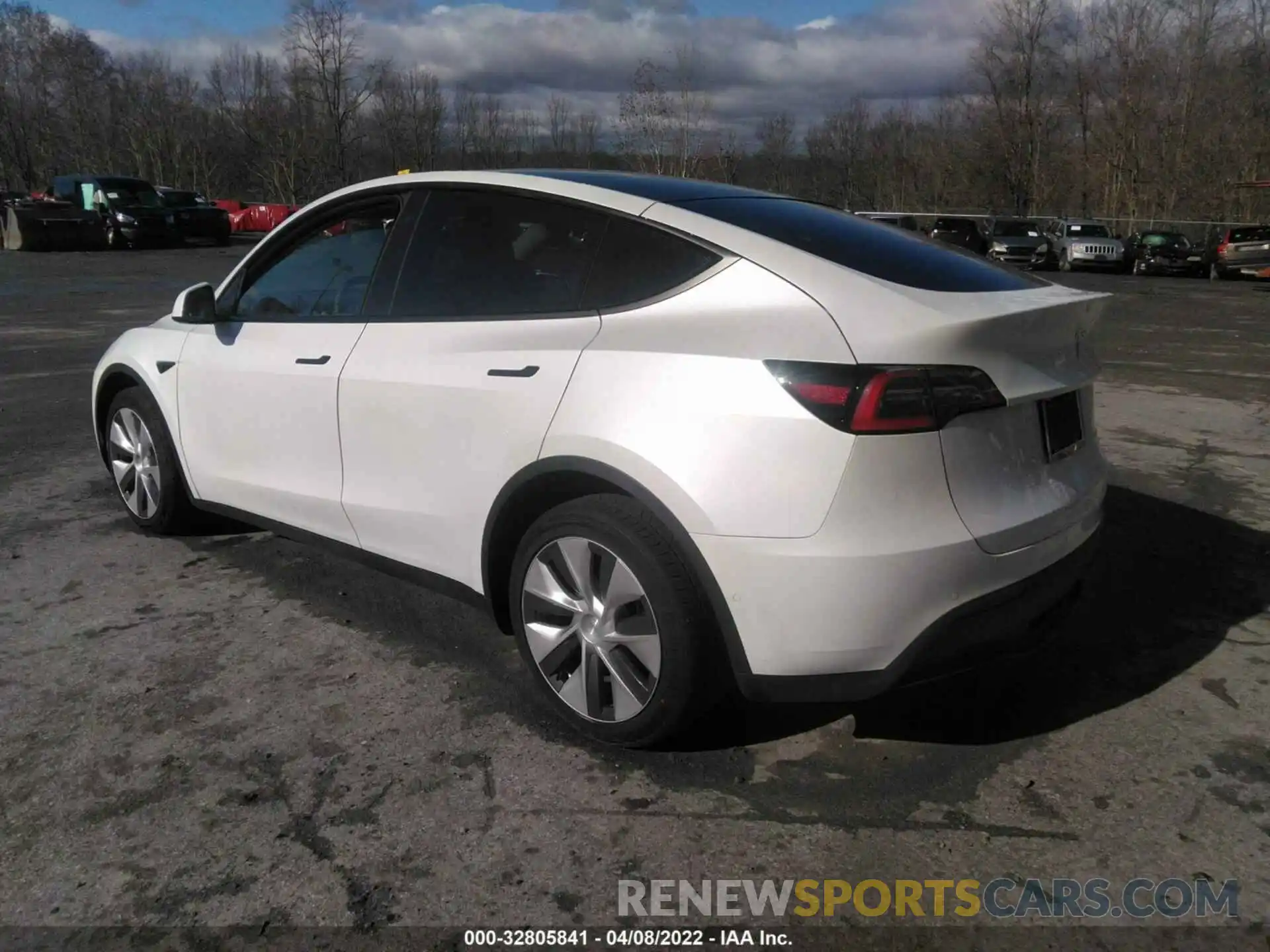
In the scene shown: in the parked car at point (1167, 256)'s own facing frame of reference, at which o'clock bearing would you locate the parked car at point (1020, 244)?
the parked car at point (1020, 244) is roughly at 4 o'clock from the parked car at point (1167, 256).

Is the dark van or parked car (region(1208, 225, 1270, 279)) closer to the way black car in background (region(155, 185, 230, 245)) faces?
the parked car

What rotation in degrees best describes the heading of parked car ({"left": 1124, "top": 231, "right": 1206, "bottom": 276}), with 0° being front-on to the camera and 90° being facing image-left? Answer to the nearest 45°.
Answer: approximately 315°

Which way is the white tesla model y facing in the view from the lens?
facing away from the viewer and to the left of the viewer

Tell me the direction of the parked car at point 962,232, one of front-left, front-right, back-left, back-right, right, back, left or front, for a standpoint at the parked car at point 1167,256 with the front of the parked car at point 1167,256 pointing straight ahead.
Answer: back-right

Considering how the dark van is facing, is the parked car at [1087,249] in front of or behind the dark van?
in front

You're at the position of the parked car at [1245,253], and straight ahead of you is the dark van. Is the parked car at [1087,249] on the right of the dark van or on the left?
right

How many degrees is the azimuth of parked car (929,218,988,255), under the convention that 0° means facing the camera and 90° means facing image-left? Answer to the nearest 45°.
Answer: approximately 315°

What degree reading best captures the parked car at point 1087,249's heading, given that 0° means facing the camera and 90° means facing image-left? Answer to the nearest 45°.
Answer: approximately 315°

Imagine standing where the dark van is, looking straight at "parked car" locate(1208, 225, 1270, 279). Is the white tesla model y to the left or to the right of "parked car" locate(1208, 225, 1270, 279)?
right
